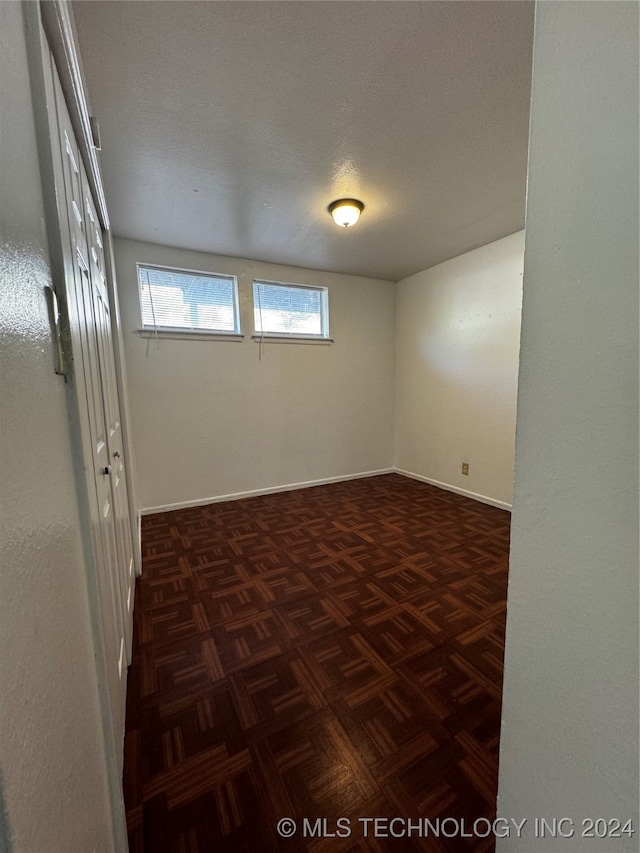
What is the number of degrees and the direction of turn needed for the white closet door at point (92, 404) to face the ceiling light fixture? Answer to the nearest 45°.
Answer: approximately 45° to its left

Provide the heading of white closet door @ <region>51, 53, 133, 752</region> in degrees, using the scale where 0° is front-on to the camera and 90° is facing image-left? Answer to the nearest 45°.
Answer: approximately 270°

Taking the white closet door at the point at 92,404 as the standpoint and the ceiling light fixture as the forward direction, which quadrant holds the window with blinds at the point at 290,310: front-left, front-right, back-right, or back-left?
front-left

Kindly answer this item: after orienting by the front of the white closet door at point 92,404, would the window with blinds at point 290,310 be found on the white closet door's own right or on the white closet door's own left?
on the white closet door's own left

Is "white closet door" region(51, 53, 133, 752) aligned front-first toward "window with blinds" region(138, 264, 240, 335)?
no

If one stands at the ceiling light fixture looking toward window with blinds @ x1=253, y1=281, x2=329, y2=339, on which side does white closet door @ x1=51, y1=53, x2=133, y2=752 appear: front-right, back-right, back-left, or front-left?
back-left

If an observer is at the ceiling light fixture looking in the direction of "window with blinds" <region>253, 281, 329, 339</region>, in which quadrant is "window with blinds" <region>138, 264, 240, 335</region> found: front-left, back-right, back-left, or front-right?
front-left

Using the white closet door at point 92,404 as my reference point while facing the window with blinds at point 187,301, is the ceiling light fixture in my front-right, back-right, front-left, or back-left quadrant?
front-right

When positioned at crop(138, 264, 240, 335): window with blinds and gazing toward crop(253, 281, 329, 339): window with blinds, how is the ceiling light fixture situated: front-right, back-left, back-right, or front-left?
front-right

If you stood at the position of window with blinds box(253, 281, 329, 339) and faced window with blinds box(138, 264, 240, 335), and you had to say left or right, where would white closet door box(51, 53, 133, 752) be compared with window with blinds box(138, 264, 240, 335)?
left
